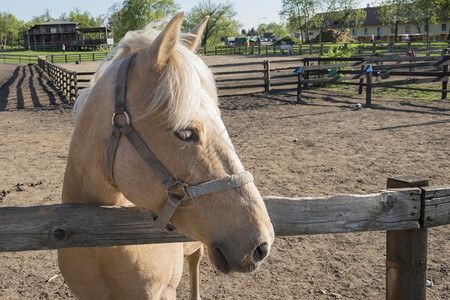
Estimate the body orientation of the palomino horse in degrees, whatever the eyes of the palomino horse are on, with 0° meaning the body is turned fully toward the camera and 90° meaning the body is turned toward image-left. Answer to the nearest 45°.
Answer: approximately 315°
